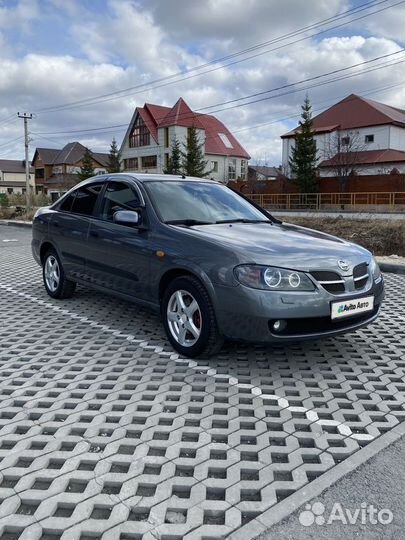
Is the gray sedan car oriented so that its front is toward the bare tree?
no

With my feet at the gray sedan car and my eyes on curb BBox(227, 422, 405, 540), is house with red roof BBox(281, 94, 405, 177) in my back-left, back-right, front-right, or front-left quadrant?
back-left

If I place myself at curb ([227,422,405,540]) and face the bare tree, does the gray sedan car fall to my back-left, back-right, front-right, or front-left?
front-left

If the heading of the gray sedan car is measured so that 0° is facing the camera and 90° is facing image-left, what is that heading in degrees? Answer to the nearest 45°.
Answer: approximately 315°

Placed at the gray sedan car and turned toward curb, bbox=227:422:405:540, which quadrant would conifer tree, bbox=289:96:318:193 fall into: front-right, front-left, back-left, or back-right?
back-left

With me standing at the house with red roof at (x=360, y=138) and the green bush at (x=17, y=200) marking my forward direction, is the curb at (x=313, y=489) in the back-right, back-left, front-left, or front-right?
front-left

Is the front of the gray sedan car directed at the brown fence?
no

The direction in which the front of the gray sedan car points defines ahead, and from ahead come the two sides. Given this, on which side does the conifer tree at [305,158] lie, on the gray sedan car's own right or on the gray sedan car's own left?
on the gray sedan car's own left

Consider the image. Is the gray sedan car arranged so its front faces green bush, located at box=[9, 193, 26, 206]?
no

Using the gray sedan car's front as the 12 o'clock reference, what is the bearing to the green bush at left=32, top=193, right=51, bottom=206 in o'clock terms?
The green bush is roughly at 7 o'clock from the gray sedan car.

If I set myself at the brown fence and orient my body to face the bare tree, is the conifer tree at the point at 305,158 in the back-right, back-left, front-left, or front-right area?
front-left

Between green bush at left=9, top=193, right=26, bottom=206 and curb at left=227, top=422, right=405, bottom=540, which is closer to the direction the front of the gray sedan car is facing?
the curb

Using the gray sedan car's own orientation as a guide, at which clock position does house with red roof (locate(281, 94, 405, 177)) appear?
The house with red roof is roughly at 8 o'clock from the gray sedan car.
